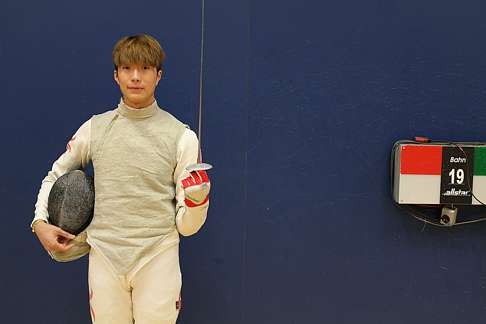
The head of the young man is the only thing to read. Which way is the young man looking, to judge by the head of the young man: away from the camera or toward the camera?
toward the camera

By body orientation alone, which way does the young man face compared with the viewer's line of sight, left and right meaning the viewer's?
facing the viewer
